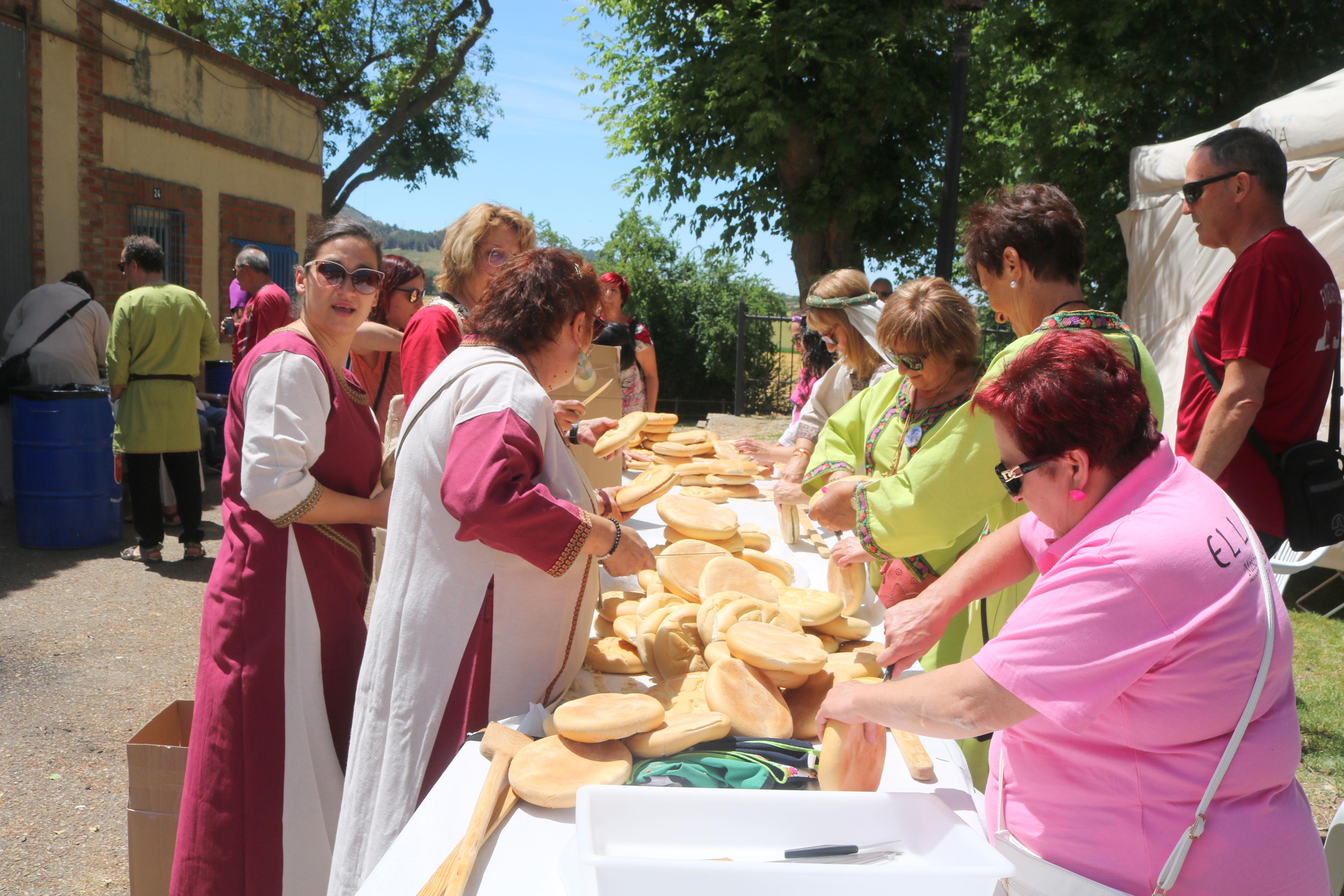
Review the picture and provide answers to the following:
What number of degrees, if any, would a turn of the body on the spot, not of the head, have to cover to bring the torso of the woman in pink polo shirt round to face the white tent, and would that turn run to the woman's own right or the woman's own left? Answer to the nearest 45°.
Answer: approximately 90° to the woman's own right

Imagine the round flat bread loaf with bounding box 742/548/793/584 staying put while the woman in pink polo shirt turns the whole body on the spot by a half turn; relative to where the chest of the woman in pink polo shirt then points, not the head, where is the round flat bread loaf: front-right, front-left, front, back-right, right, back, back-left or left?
back-left

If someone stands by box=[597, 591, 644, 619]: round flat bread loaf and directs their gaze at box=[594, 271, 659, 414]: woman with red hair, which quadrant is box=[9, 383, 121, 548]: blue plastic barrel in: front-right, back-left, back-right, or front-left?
front-left

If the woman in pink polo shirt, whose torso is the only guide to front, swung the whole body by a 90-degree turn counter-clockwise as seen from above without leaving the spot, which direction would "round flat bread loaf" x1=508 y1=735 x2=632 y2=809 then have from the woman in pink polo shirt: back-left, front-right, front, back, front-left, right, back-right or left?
right

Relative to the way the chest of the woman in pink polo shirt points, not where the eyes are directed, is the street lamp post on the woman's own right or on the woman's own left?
on the woman's own right

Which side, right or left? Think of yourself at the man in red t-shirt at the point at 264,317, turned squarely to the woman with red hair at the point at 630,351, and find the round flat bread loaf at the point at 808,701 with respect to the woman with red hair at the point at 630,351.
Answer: right

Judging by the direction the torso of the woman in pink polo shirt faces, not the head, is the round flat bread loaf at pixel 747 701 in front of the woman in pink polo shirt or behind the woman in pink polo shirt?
in front

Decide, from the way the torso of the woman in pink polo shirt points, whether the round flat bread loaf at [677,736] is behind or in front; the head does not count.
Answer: in front

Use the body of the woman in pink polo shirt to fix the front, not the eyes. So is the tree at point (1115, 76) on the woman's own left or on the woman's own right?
on the woman's own right

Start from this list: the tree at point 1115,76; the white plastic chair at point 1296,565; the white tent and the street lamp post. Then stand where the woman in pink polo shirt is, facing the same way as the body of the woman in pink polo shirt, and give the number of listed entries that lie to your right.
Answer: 4

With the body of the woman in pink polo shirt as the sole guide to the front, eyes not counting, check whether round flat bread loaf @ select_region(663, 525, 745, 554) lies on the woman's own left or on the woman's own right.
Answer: on the woman's own right

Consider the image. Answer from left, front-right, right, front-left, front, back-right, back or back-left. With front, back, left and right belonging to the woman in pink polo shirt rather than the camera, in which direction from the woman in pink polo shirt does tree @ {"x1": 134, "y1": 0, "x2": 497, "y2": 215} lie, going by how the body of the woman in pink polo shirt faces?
front-right

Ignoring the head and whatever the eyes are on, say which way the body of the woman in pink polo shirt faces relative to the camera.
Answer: to the viewer's left

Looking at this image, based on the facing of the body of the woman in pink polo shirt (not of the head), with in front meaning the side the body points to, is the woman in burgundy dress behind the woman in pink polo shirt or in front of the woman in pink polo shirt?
in front

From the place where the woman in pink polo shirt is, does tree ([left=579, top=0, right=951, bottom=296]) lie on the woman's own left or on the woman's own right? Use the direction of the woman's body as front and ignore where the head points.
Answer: on the woman's own right

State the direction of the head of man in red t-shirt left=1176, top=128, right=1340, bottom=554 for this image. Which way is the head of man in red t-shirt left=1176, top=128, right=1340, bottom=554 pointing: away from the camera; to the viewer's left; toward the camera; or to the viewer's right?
to the viewer's left

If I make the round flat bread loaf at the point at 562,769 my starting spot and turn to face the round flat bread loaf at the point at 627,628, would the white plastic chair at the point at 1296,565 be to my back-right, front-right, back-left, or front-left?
front-right

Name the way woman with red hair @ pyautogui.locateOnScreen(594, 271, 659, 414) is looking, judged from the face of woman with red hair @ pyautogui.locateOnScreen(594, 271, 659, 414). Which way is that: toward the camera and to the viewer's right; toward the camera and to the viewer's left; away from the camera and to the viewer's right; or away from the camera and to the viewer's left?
toward the camera and to the viewer's left

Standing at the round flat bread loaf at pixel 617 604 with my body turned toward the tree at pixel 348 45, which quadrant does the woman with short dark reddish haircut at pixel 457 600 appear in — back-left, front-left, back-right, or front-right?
back-left

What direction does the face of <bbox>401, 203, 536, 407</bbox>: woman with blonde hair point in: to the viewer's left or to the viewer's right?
to the viewer's right
